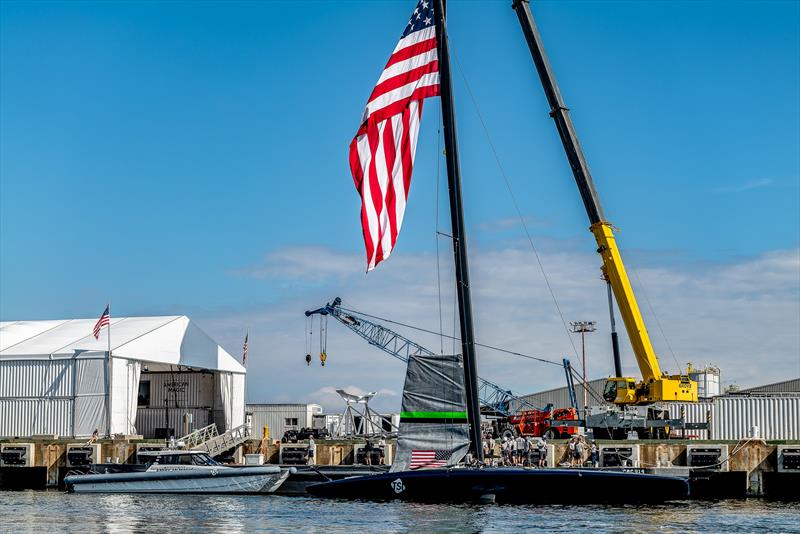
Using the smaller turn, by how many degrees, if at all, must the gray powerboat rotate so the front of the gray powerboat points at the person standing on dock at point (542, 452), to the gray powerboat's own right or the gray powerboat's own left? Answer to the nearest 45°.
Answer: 0° — it already faces them

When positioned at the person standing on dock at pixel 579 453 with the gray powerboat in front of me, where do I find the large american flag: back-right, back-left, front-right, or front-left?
front-left

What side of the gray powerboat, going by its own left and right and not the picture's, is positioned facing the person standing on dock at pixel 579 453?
front

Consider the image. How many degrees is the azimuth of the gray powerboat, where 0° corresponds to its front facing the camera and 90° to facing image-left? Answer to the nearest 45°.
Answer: approximately 270°

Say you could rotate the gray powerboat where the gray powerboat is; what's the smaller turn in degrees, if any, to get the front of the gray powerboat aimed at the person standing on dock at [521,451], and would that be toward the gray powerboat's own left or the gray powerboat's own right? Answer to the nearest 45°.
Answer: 0° — it already faces them

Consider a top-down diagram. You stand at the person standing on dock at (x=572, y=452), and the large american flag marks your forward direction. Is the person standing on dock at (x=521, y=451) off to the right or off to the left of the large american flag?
right
